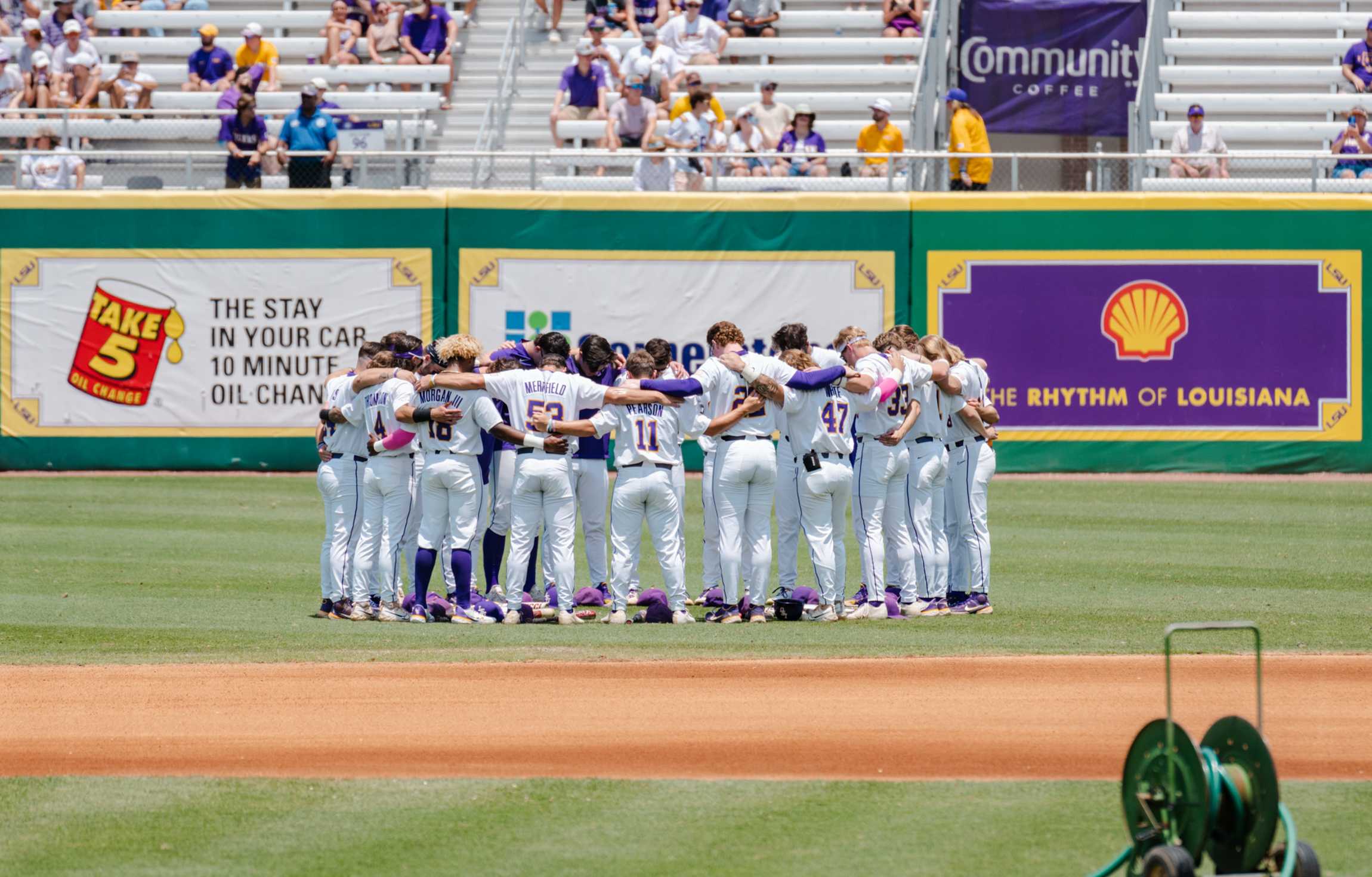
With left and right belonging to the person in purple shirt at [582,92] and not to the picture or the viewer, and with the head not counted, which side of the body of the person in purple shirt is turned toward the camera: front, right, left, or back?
front

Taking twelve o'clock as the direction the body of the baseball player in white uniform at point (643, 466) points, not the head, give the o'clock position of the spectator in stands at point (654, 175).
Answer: The spectator in stands is roughly at 12 o'clock from the baseball player in white uniform.

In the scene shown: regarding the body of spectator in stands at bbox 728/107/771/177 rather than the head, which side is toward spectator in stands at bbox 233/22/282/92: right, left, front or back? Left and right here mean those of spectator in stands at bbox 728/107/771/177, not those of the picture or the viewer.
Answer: right

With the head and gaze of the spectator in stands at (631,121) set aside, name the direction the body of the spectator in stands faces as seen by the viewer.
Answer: toward the camera

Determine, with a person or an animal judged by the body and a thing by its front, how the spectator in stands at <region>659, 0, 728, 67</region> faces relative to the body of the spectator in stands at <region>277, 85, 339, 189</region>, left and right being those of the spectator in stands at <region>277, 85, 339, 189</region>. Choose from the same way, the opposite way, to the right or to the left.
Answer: the same way

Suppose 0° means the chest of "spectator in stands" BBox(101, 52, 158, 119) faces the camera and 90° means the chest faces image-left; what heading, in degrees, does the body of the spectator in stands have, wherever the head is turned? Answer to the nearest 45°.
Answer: approximately 0°

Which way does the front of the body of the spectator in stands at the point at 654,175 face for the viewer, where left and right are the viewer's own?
facing the viewer

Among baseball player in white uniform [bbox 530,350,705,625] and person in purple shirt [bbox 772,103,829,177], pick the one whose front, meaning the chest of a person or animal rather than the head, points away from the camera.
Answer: the baseball player in white uniform

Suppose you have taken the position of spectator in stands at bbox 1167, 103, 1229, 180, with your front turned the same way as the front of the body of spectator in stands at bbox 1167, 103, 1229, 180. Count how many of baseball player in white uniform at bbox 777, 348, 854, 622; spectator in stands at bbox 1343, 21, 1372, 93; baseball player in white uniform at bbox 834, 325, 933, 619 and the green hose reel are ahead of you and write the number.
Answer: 3

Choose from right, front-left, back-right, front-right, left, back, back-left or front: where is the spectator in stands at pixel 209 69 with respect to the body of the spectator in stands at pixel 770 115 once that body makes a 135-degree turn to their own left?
back-left

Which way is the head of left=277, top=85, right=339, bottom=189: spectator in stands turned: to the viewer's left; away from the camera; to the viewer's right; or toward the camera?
toward the camera

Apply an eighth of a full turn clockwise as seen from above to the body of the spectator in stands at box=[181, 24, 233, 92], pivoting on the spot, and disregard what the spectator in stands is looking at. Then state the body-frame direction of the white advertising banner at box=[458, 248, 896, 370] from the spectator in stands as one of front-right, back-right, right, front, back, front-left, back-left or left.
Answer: left

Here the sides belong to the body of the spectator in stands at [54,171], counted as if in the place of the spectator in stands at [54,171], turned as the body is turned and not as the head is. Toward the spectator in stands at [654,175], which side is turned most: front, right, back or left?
left

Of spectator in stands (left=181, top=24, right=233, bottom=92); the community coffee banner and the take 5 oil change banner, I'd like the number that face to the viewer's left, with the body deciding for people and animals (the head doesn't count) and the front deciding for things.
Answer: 0

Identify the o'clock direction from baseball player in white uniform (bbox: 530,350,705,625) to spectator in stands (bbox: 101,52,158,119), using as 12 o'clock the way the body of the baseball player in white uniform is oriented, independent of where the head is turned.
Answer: The spectator in stands is roughly at 11 o'clock from the baseball player in white uniform.

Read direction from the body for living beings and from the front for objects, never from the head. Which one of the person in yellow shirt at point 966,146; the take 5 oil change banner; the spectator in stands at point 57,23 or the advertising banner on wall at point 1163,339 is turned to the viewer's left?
the person in yellow shirt

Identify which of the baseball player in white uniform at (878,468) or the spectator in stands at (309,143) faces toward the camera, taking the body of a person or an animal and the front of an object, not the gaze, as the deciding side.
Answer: the spectator in stands

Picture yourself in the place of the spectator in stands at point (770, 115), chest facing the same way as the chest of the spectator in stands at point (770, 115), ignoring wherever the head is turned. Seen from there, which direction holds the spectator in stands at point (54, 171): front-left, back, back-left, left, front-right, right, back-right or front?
right
